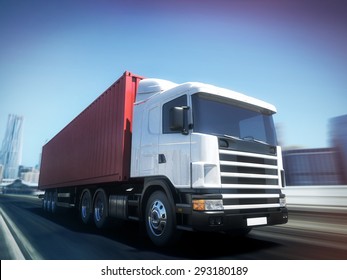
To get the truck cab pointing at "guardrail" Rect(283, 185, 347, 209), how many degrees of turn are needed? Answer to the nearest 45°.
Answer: approximately 90° to its left

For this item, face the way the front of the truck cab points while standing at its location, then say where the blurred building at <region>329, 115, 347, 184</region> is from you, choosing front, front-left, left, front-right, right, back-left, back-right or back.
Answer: left

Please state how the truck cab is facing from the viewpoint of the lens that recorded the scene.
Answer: facing the viewer and to the right of the viewer

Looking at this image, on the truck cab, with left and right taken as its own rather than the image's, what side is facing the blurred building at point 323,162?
left
